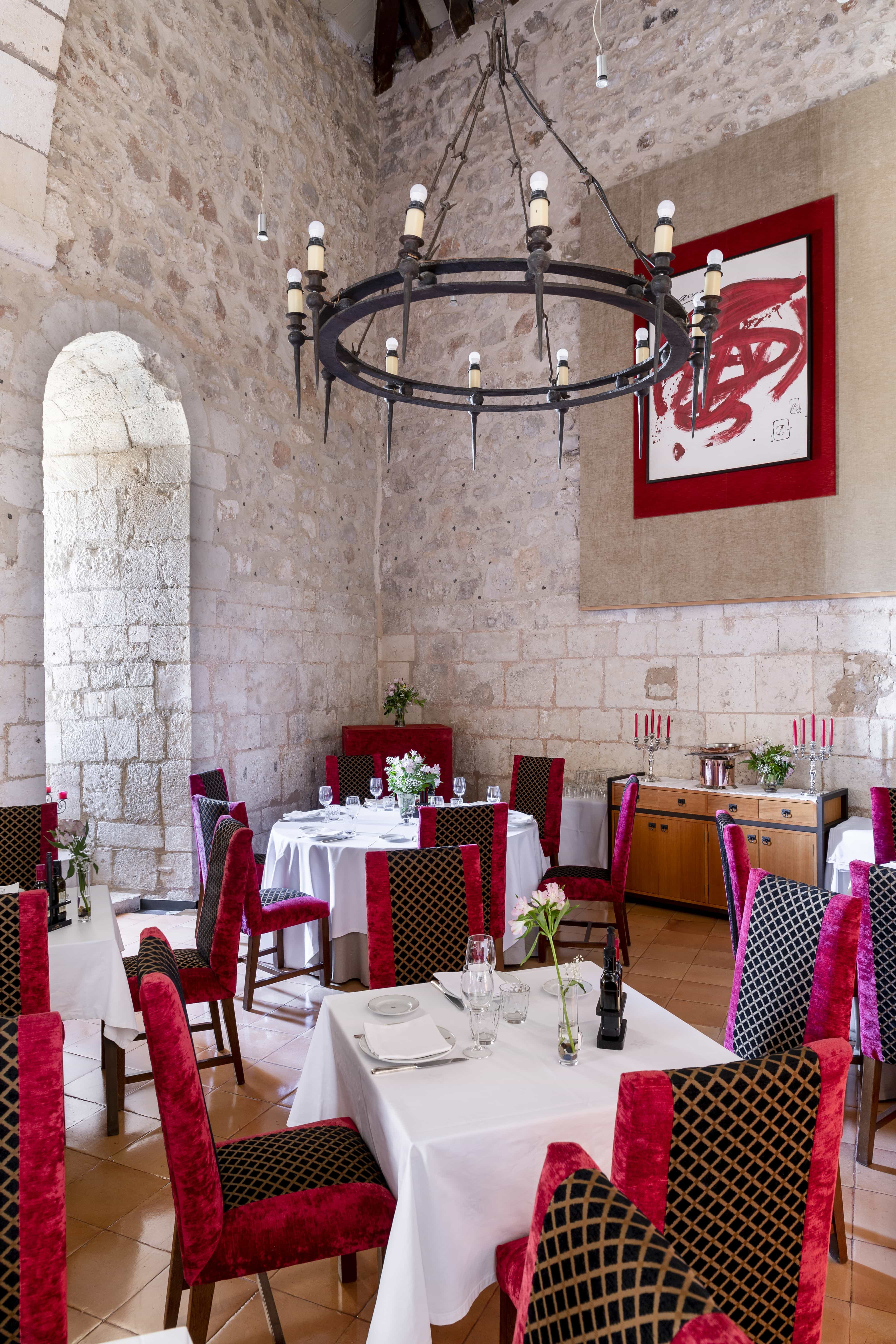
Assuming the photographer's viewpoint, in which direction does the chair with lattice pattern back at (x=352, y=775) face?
facing the viewer

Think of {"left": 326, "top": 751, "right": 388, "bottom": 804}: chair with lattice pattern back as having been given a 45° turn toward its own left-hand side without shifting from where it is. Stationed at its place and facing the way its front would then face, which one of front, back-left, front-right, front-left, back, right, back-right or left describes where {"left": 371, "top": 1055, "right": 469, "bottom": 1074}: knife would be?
front-right

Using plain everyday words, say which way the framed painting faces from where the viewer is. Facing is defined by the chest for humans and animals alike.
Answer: facing the viewer and to the left of the viewer

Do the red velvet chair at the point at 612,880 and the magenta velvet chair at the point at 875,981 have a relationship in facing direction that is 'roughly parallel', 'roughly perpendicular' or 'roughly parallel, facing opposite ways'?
roughly perpendicular

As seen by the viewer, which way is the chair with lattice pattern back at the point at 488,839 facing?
away from the camera

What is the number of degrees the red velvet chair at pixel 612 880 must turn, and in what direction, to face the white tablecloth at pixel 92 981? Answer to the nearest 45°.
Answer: approximately 45° to its left

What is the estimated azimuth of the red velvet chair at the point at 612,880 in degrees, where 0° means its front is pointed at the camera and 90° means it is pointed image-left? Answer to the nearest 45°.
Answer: approximately 90°

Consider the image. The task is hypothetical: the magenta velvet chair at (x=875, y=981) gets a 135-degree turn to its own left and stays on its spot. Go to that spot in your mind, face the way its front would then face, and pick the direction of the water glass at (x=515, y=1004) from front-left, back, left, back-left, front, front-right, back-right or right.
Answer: front

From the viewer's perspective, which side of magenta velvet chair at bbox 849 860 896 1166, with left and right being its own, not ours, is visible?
back

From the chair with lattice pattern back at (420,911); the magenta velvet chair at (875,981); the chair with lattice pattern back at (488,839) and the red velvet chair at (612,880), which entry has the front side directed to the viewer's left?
the red velvet chair at (612,880)
